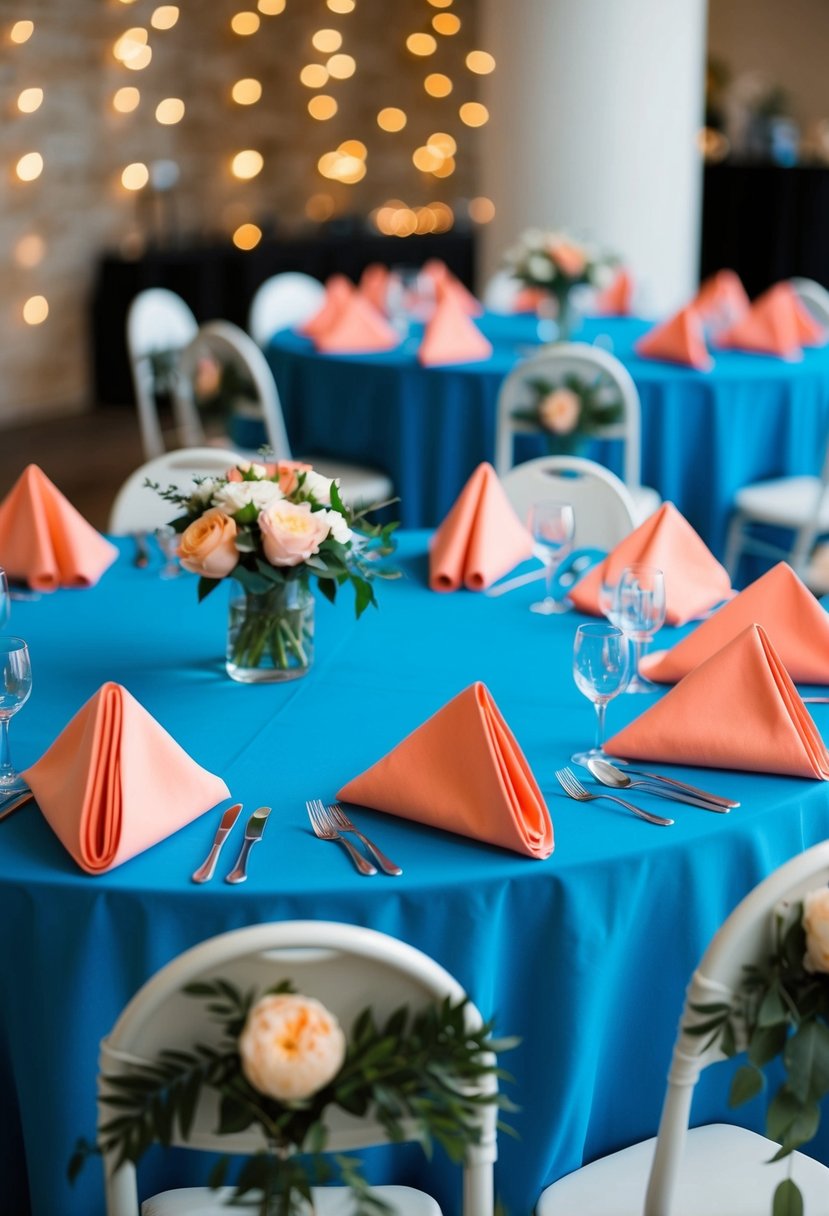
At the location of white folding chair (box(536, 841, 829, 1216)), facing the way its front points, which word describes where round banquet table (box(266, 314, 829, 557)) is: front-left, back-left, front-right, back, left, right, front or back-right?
front-right

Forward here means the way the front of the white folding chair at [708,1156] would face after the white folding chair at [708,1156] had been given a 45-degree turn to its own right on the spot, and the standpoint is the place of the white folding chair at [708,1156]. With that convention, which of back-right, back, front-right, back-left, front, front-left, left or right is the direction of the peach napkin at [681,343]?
front

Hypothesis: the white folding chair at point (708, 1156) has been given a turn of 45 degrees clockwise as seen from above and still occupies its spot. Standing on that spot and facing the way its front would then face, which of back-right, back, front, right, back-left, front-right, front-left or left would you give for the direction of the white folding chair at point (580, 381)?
front

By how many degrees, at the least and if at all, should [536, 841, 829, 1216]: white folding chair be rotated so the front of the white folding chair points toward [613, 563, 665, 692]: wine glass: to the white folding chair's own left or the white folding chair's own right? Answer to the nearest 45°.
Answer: approximately 45° to the white folding chair's own right

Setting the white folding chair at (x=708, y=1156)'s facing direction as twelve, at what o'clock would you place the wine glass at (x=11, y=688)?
The wine glass is roughly at 11 o'clock from the white folding chair.

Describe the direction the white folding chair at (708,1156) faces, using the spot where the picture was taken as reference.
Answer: facing away from the viewer and to the left of the viewer

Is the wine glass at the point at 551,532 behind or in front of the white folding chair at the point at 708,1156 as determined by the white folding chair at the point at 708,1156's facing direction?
in front

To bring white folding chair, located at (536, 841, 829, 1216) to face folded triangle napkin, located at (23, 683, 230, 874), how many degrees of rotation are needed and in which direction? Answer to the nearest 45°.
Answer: approximately 45° to its left

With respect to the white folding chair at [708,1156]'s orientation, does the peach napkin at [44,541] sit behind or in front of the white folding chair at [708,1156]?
in front
